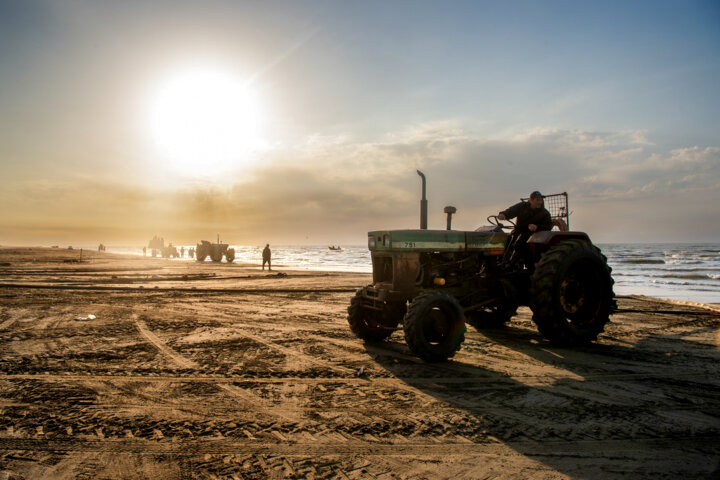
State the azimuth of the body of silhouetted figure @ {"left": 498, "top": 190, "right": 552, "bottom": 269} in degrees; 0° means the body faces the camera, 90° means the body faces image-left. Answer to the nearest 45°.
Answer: approximately 45°

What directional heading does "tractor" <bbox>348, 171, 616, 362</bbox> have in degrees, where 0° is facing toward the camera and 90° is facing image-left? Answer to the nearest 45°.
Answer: approximately 45°

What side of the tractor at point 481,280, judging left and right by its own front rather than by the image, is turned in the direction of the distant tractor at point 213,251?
right

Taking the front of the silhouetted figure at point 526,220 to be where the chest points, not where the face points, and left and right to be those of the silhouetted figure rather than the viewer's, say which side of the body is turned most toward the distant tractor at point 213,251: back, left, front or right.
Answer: right
